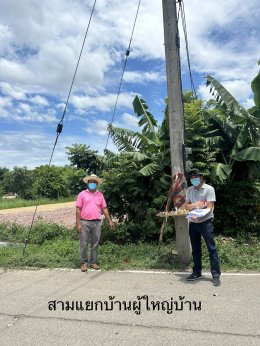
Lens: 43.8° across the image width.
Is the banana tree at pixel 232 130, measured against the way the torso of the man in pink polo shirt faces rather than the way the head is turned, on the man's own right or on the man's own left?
on the man's own left

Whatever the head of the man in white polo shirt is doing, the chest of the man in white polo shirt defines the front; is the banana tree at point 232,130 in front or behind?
behind

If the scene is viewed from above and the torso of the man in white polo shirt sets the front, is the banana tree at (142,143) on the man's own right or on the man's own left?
on the man's own right

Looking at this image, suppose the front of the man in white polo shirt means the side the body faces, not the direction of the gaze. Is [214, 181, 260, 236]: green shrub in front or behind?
behind

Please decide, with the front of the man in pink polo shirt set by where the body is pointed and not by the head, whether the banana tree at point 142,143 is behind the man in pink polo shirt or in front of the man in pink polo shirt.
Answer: behind

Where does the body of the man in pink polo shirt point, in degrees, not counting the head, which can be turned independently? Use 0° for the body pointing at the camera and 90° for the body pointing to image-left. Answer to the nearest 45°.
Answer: approximately 0°

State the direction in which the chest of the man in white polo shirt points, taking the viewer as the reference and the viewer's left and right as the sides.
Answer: facing the viewer and to the left of the viewer

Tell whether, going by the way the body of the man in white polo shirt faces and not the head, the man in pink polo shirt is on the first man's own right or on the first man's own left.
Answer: on the first man's own right

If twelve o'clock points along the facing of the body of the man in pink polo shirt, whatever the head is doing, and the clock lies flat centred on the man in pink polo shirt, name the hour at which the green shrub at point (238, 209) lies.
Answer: The green shrub is roughly at 8 o'clock from the man in pink polo shirt.
